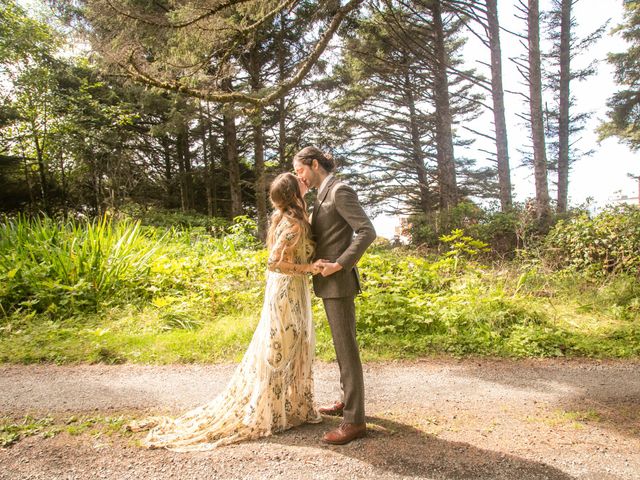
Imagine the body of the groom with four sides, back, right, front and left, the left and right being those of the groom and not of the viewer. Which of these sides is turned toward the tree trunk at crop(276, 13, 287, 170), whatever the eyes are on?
right

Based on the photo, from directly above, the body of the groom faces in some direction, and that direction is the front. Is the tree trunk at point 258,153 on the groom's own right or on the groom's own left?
on the groom's own right

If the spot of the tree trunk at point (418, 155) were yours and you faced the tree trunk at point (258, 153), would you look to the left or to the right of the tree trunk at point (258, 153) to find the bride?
left

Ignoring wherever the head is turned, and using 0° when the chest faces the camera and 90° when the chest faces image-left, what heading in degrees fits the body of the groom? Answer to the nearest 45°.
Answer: approximately 90°

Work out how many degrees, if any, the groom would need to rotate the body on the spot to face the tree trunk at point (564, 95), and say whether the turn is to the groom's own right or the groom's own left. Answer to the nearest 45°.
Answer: approximately 135° to the groom's own right

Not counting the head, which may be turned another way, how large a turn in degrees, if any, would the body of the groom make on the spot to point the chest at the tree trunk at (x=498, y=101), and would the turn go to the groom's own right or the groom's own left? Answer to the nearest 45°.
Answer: approximately 135° to the groom's own right

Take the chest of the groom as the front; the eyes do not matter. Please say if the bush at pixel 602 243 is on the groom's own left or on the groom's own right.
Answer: on the groom's own right

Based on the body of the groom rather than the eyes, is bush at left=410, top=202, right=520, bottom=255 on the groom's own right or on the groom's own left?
on the groom's own right

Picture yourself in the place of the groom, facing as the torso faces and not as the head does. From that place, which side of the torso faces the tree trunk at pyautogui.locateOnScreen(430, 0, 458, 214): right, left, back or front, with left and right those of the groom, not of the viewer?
right
